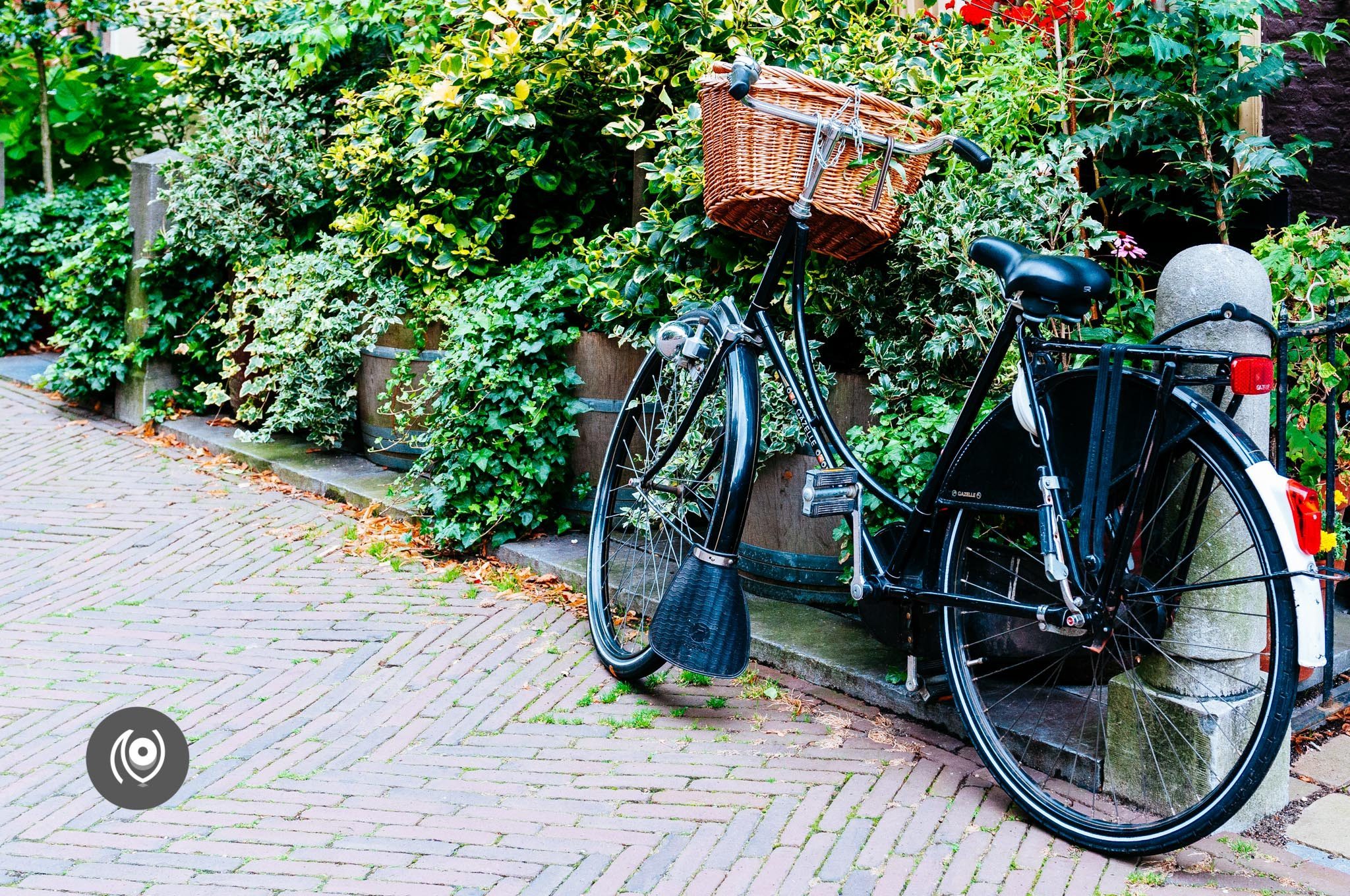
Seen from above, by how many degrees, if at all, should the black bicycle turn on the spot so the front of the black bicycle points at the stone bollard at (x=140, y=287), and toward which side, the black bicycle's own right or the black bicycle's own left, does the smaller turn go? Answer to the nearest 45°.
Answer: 0° — it already faces it

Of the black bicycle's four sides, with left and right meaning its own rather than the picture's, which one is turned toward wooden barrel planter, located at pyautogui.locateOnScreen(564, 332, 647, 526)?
front

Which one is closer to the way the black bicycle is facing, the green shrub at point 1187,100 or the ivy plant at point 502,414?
the ivy plant

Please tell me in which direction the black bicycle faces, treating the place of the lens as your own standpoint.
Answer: facing away from the viewer and to the left of the viewer

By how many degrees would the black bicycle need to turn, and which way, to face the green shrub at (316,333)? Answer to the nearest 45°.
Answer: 0° — it already faces it

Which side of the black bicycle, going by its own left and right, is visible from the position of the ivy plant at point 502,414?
front

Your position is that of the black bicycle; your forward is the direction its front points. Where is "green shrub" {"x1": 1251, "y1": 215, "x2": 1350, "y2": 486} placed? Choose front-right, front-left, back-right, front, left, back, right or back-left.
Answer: right

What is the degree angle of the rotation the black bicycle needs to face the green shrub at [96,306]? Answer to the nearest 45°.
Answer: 0° — it already faces it

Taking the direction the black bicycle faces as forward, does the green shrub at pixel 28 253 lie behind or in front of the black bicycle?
in front
